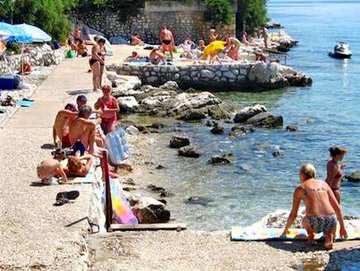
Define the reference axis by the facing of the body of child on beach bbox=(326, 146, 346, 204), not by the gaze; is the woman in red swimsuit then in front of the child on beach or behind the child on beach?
behind

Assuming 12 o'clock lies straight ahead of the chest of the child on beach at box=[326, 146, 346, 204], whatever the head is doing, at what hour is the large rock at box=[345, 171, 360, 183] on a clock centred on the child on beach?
The large rock is roughly at 9 o'clock from the child on beach.

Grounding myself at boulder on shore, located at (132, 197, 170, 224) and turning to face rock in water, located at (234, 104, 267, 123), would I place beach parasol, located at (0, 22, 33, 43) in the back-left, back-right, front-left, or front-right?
front-left

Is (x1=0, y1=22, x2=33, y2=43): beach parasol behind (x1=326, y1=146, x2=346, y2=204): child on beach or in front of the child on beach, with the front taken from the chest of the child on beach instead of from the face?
behind
